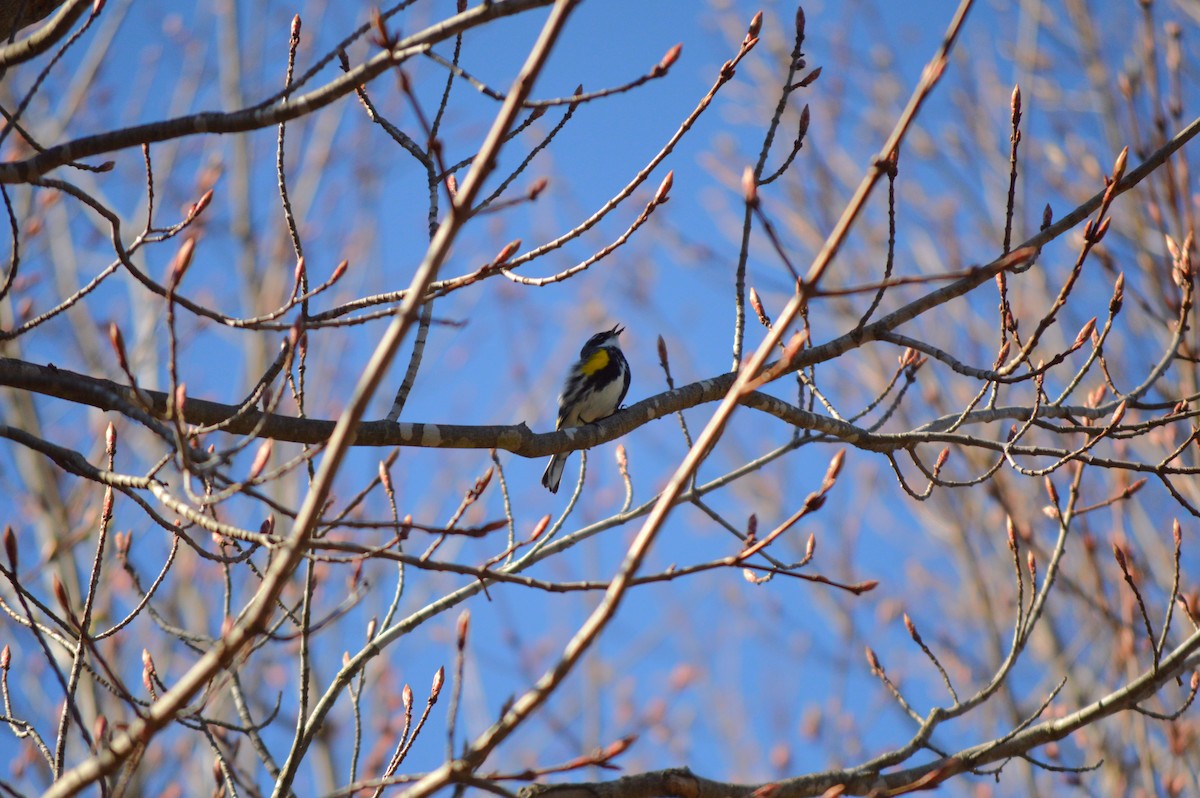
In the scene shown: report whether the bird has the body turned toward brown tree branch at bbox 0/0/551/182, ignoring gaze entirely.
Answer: no

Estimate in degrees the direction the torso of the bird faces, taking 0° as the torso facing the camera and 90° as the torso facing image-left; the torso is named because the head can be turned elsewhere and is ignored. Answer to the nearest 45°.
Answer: approximately 315°
